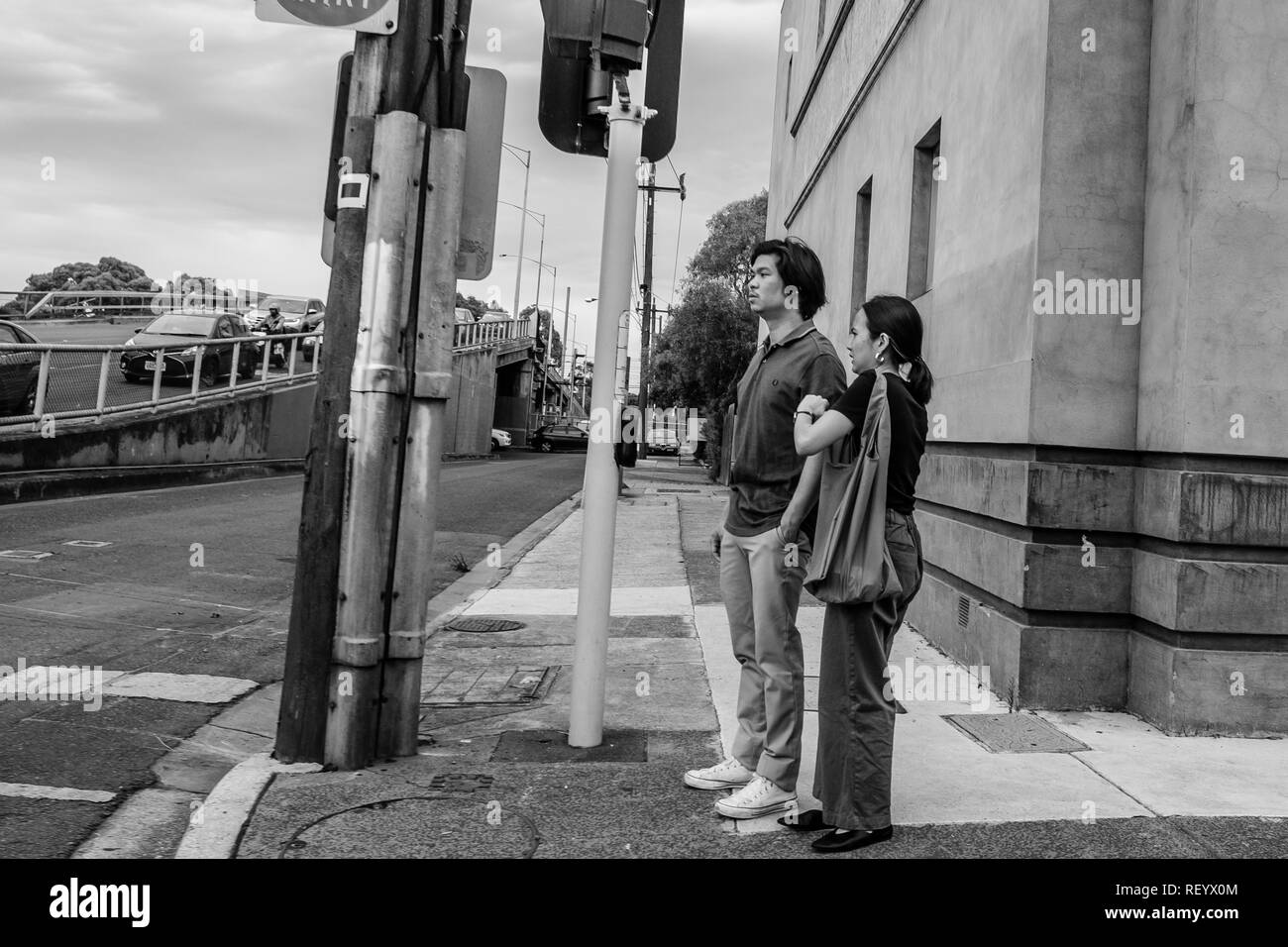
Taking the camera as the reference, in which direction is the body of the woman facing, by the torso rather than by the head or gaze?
to the viewer's left

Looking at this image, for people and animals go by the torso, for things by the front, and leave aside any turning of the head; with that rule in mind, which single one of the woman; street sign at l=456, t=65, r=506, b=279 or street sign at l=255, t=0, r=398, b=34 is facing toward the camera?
street sign at l=255, t=0, r=398, b=34

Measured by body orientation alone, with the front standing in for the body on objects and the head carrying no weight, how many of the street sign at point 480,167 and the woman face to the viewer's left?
1

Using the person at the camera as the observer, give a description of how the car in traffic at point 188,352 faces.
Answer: facing the viewer and to the left of the viewer

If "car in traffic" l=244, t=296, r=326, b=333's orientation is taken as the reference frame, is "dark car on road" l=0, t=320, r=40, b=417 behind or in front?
in front

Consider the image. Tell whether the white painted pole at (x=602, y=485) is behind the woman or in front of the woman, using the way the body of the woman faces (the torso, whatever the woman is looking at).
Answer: in front

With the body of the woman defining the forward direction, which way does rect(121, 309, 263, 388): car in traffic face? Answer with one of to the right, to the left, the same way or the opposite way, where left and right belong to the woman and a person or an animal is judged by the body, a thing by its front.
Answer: to the left

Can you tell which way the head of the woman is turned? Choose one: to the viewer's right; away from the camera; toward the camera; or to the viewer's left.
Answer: to the viewer's left

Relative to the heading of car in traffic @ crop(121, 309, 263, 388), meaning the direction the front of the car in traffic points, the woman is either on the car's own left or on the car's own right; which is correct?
on the car's own left

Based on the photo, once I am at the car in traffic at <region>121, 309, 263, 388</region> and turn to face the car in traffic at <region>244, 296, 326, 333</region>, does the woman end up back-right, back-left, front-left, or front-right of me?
back-right

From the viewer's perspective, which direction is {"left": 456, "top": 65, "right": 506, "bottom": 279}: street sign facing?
away from the camera

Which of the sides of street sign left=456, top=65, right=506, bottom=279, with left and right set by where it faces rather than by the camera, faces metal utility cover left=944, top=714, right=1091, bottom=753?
right

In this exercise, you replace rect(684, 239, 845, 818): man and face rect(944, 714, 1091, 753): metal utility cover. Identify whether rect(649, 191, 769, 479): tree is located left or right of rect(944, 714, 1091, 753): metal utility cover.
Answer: left

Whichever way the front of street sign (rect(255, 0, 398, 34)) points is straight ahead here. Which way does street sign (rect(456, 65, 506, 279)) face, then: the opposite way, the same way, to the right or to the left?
the opposite way
